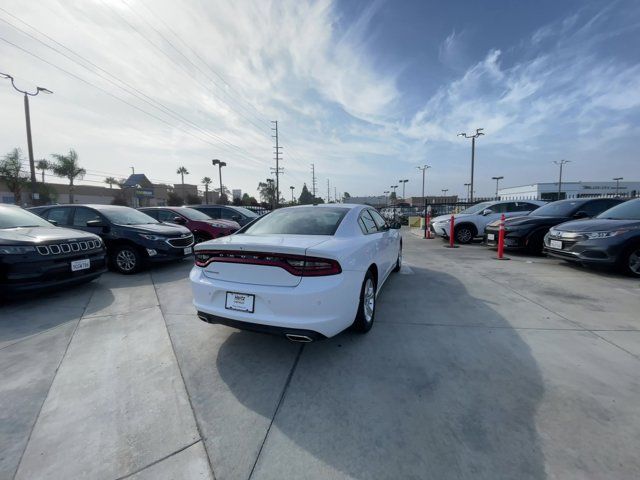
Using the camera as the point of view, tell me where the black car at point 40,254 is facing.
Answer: facing the viewer and to the right of the viewer

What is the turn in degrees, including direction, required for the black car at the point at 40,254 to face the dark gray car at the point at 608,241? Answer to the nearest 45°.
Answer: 0° — it already faces it

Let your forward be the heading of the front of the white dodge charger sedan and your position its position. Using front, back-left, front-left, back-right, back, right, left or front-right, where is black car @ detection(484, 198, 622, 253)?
front

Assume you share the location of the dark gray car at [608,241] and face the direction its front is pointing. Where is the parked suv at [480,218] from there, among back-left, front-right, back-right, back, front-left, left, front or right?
right

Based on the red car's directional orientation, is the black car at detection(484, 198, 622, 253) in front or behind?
in front

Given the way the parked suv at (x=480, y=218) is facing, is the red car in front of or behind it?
in front

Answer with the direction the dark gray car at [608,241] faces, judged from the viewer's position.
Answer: facing the viewer and to the left of the viewer

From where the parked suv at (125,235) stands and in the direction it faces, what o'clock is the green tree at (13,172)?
The green tree is roughly at 7 o'clock from the parked suv.

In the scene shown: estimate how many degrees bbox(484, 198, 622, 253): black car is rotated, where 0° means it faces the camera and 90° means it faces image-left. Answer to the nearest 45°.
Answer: approximately 45°

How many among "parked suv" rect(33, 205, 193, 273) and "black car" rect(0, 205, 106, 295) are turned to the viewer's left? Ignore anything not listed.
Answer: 0

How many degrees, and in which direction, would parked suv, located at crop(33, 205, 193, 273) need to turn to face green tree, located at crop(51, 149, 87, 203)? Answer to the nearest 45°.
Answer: approximately 135° to its left

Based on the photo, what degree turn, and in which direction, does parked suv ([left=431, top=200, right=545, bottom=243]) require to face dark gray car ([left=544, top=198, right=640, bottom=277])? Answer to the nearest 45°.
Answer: approximately 90° to its left

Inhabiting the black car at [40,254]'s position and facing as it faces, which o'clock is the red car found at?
The red car is roughly at 9 o'clock from the black car.

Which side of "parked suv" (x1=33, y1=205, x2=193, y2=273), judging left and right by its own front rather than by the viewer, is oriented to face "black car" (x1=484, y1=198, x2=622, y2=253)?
front

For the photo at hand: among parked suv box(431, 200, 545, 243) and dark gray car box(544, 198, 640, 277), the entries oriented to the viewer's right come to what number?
0
